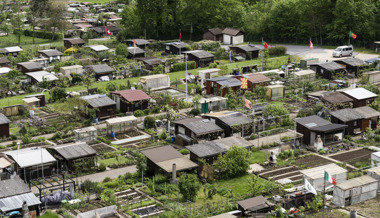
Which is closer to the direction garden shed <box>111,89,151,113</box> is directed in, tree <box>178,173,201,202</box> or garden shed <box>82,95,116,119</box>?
the tree

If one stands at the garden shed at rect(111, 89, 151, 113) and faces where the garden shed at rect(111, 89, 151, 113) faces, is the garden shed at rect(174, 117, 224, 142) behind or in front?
in front

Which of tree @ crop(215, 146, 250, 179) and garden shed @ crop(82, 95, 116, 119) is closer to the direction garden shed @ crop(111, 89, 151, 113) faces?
the tree

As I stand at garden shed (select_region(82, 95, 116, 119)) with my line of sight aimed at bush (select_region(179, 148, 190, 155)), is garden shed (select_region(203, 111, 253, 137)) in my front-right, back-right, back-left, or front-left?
front-left

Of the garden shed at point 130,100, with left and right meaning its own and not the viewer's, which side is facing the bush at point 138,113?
front

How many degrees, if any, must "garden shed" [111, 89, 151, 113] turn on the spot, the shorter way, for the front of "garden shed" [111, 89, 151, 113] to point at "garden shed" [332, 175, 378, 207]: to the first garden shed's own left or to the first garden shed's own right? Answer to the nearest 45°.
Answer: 0° — it already faces it

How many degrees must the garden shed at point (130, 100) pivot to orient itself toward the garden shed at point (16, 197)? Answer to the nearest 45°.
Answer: approximately 45° to its right

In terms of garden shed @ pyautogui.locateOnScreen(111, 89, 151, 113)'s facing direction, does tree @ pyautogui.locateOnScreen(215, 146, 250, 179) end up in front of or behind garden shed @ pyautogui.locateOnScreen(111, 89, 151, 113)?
in front

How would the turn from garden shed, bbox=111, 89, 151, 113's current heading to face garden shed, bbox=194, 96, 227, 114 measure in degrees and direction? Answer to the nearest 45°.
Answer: approximately 45° to its left

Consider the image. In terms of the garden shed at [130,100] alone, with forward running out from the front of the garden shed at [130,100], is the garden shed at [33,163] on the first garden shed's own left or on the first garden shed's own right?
on the first garden shed's own right

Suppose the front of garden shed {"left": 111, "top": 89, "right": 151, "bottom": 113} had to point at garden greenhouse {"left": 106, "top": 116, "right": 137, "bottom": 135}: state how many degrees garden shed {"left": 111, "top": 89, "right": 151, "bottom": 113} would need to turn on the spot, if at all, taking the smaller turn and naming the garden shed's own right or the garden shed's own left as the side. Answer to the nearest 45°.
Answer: approximately 45° to the garden shed's own right

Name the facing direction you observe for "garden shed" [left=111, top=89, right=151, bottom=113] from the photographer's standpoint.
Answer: facing the viewer and to the right of the viewer

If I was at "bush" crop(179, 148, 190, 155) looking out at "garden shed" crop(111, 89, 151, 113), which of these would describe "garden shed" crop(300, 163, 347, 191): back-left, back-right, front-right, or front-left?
back-right

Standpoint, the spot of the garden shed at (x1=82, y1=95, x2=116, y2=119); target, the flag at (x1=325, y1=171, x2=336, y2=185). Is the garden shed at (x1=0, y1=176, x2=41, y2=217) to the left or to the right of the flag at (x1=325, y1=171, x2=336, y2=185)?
right
